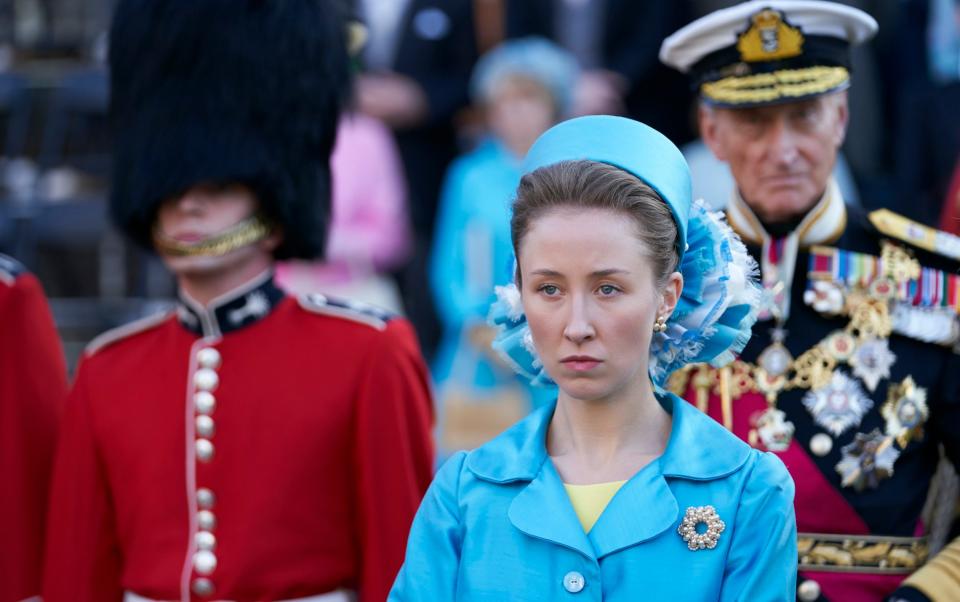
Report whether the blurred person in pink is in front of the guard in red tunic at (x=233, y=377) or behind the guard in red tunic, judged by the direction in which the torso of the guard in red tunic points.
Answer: behind

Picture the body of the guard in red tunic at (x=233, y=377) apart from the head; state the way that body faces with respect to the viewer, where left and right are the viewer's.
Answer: facing the viewer and to the left of the viewer

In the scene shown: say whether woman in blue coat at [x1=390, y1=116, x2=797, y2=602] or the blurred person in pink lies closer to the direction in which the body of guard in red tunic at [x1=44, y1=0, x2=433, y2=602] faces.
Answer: the woman in blue coat

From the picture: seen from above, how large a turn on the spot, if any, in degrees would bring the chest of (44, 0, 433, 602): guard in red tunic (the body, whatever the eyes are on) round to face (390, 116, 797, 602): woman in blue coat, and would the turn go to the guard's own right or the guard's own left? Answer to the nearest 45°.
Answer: approximately 90° to the guard's own left
